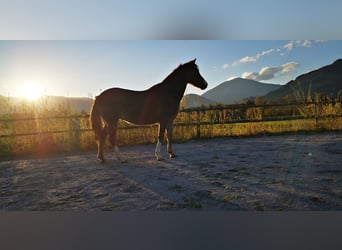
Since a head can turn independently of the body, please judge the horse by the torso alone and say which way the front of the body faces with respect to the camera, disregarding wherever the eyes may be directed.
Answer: to the viewer's right
